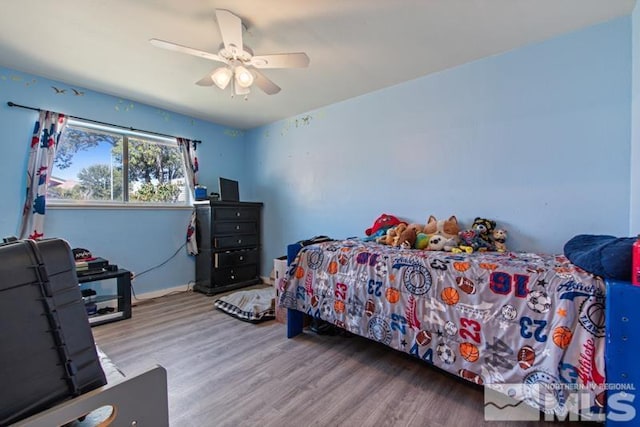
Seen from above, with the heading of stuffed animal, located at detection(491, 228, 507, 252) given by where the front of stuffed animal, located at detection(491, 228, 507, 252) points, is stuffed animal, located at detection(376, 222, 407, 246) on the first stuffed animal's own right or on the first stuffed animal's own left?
on the first stuffed animal's own right

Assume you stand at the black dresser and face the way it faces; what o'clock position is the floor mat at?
The floor mat is roughly at 1 o'clock from the black dresser.

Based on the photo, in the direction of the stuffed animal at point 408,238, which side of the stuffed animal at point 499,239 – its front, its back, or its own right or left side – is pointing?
right

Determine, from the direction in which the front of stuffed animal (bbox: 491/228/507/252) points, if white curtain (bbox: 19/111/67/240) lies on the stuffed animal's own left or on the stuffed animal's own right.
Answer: on the stuffed animal's own right

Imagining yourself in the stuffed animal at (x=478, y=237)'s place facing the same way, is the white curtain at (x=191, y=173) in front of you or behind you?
in front

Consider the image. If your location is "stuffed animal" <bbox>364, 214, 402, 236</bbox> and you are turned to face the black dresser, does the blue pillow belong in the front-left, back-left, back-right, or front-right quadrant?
back-left

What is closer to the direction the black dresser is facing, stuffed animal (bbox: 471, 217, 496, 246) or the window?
the stuffed animal

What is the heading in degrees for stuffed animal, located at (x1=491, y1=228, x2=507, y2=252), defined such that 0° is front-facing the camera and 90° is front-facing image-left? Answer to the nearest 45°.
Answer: approximately 0°

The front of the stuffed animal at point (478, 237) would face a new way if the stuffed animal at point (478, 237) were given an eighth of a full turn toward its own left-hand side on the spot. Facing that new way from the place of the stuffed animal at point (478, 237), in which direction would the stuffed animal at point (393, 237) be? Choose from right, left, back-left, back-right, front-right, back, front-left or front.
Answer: right

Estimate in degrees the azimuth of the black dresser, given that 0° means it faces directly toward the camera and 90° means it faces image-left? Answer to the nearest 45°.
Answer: approximately 315°

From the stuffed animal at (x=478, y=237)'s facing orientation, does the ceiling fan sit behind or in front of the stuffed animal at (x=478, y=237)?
in front
